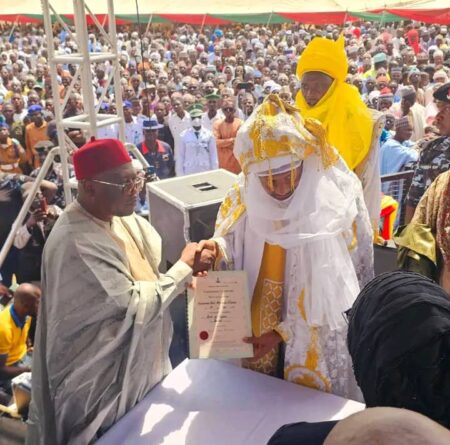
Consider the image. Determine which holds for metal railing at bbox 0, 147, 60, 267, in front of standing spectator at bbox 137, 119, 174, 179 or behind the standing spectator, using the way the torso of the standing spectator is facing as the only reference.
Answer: in front

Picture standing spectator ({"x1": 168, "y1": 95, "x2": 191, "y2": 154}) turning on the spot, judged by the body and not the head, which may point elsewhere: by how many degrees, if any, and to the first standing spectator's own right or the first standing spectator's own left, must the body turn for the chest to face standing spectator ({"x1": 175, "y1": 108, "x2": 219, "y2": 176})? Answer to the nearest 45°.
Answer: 0° — they already face them

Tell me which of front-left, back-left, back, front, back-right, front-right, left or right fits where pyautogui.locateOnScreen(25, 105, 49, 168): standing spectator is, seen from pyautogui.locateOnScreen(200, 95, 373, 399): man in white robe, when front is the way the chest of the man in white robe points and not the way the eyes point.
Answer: right

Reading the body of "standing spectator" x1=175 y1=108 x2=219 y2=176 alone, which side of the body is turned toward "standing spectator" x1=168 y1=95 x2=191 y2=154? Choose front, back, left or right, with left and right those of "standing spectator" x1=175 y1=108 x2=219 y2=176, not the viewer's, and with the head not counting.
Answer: back

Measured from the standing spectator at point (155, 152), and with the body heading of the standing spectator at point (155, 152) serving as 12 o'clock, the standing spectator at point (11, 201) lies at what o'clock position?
the standing spectator at point (11, 201) is roughly at 1 o'clock from the standing spectator at point (155, 152).

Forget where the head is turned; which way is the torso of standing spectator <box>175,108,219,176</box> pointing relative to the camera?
toward the camera

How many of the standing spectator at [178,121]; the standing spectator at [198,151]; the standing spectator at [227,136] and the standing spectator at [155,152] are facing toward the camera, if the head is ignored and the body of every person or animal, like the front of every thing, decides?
4

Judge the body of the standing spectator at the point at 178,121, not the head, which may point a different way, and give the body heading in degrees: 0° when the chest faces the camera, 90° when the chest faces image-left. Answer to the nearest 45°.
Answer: approximately 0°

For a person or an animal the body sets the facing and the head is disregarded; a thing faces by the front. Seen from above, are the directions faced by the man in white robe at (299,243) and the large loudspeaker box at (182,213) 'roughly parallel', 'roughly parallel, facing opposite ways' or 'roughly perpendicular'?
roughly perpendicular

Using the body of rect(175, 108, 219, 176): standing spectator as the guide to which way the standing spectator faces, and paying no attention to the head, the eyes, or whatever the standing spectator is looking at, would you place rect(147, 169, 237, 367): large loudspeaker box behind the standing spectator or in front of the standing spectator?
in front

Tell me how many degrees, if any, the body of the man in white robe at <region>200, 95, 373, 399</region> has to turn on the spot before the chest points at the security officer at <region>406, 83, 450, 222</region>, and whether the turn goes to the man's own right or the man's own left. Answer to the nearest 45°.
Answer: approximately 180°

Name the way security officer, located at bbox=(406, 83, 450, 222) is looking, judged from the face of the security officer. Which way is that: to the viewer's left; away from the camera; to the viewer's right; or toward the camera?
to the viewer's left
